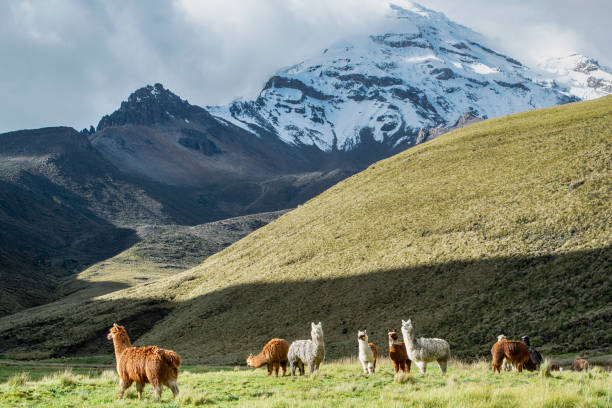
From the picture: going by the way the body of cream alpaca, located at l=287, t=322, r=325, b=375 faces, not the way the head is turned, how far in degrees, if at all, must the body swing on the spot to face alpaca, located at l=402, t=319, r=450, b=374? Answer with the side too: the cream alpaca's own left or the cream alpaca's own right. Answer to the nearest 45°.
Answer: approximately 45° to the cream alpaca's own left

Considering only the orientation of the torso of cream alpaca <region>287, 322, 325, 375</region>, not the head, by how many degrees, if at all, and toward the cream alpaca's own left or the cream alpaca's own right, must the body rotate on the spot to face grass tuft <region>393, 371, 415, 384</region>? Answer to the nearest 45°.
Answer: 0° — it already faces it

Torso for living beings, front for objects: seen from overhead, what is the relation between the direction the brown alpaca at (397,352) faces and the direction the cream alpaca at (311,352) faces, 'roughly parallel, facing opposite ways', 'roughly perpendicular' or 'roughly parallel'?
roughly perpendicular

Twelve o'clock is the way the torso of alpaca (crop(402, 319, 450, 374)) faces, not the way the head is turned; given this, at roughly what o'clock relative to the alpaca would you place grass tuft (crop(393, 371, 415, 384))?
The grass tuft is roughly at 11 o'clock from the alpaca.

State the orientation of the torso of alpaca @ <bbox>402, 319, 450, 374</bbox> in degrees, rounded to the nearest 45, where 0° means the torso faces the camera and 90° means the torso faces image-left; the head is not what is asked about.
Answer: approximately 45°

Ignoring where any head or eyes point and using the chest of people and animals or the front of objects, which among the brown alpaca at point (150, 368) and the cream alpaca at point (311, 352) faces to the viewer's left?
the brown alpaca

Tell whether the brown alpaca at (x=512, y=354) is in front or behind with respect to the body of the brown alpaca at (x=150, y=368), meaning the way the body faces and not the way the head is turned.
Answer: behind

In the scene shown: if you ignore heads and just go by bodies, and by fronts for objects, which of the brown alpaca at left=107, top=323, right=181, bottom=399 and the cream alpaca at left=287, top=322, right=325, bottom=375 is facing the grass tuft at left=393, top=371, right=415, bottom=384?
the cream alpaca

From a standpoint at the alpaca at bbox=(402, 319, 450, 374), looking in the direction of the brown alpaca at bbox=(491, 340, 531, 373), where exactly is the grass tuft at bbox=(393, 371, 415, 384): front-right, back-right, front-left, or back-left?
back-right

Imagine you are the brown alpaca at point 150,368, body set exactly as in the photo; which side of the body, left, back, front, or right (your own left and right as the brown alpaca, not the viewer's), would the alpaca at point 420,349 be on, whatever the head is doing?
right

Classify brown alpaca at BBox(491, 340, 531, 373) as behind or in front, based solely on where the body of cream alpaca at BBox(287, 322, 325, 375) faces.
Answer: in front

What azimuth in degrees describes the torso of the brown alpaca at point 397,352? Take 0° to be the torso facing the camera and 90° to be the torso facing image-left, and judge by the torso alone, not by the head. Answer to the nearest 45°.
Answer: approximately 45°

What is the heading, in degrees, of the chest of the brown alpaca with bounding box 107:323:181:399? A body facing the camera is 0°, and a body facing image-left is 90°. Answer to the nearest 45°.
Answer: approximately 90°

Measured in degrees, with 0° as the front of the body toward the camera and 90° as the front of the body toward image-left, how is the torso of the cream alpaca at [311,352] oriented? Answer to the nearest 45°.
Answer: approximately 315°

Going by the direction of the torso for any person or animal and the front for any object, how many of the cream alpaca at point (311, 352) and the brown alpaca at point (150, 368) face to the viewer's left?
1
